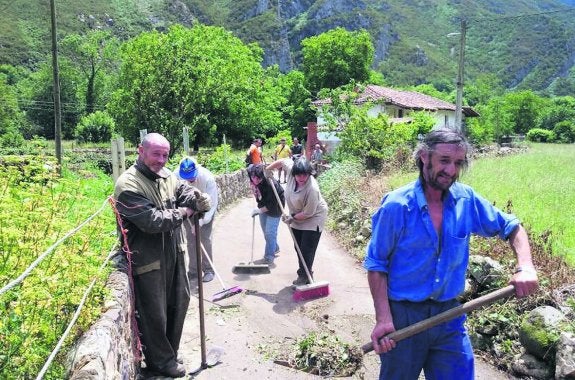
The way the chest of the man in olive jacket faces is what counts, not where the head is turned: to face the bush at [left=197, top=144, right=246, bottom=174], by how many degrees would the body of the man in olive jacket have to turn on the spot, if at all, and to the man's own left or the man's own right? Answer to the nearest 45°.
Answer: approximately 135° to the man's own left

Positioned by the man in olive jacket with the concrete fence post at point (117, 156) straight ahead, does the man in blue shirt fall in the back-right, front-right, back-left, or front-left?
back-right

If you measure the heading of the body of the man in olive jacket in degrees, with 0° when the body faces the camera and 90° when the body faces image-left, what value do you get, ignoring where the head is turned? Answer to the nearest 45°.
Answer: approximately 315°

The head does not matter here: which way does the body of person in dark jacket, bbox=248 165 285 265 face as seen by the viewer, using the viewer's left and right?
facing the viewer and to the left of the viewer

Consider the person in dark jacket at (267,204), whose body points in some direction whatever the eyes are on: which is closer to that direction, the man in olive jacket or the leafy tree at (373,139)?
the man in olive jacket

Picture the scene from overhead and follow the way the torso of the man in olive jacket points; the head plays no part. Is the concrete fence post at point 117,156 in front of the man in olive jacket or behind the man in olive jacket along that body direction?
behind

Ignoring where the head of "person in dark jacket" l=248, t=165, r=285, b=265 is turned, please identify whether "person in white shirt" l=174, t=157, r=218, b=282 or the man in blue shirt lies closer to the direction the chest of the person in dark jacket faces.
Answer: the person in white shirt

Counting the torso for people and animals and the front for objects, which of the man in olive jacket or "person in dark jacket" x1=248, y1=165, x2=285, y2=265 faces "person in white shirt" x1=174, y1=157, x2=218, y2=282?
the person in dark jacket

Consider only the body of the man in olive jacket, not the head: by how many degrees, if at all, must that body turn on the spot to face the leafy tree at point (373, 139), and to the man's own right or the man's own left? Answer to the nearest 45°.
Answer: approximately 90° to the man's own left

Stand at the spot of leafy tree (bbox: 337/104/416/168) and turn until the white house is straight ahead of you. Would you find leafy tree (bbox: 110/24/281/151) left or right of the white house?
left

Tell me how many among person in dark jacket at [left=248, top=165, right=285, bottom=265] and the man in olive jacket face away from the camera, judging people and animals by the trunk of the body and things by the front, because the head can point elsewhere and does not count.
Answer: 0

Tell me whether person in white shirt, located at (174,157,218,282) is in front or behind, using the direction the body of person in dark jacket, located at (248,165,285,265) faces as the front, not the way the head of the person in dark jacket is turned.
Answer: in front

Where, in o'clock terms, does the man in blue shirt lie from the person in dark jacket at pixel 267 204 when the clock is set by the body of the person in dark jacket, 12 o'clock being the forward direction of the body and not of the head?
The man in blue shirt is roughly at 10 o'clock from the person in dark jacket.

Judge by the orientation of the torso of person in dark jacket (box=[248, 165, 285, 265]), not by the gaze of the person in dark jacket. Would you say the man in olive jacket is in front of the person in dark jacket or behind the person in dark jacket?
in front

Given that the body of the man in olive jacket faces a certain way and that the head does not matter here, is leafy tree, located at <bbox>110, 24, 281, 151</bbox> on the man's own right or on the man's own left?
on the man's own left
